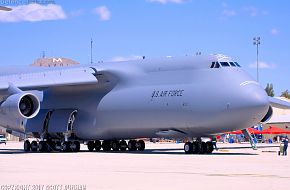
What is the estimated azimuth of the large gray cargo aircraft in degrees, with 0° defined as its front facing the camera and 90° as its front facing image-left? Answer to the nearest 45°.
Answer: approximately 315°
